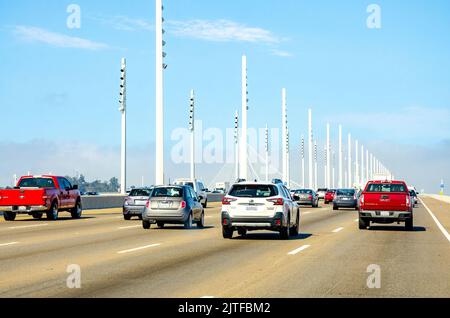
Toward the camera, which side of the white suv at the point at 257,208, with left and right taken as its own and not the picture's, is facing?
back

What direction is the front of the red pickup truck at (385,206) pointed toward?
away from the camera

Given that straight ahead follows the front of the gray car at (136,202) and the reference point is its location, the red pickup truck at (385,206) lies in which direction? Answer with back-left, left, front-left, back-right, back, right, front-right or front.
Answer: back-right

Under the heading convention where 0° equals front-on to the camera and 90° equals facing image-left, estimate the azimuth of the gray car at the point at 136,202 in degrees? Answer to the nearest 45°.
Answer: approximately 180°

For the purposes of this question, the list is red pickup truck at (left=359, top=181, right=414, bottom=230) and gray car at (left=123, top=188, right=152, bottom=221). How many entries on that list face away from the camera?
2

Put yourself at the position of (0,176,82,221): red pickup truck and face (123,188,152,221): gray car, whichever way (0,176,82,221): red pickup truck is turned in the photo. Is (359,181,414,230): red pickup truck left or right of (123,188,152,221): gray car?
right

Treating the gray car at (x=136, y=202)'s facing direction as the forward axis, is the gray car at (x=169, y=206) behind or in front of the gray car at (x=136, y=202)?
behind

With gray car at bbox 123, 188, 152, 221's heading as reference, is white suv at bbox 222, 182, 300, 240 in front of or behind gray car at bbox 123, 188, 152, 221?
behind

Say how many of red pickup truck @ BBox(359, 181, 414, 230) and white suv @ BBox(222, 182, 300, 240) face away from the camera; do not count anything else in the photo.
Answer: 2
